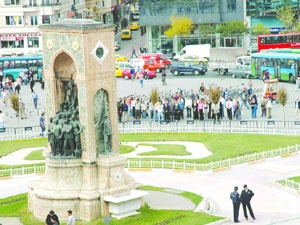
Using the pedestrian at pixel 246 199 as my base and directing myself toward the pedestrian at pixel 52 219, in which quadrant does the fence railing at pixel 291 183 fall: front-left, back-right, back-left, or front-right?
back-right

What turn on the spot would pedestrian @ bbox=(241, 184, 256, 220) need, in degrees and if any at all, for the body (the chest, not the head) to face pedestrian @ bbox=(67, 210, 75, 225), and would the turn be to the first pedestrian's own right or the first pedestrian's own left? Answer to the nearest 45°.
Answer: approximately 45° to the first pedestrian's own right

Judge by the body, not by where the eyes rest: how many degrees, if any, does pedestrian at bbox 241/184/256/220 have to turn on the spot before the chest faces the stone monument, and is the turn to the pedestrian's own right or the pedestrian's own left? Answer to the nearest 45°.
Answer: approximately 45° to the pedestrian's own right

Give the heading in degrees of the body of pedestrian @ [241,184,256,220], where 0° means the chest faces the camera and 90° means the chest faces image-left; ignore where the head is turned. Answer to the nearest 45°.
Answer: approximately 45°
